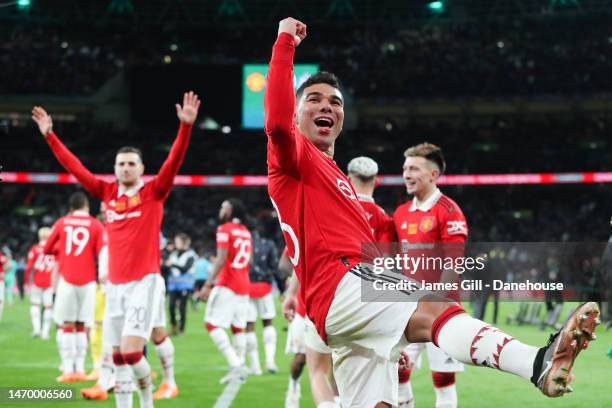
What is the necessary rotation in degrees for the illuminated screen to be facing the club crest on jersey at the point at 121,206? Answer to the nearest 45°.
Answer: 0° — it already faces it

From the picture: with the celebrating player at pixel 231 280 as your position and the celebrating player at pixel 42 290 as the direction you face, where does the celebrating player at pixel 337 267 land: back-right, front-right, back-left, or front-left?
back-left

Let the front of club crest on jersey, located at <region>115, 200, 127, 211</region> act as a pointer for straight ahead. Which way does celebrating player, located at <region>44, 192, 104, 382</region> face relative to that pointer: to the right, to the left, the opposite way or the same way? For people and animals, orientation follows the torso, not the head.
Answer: the opposite way

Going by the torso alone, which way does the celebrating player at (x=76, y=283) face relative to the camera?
away from the camera

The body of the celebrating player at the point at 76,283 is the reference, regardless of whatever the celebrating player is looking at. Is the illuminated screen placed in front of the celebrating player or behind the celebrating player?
in front

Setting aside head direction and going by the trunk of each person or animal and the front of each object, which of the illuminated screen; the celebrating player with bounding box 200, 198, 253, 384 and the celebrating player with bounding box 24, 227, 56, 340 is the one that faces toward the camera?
the illuminated screen

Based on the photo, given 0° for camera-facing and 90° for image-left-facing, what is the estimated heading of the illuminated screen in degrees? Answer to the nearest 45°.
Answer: approximately 0°

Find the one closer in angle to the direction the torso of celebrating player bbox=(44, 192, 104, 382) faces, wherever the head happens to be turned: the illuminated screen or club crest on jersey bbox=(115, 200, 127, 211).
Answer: the illuminated screen

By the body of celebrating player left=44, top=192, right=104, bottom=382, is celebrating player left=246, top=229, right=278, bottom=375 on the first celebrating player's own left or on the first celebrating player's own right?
on the first celebrating player's own right

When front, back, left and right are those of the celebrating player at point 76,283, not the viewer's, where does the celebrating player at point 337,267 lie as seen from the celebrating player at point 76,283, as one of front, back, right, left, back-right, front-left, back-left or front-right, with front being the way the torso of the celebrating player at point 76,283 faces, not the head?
back

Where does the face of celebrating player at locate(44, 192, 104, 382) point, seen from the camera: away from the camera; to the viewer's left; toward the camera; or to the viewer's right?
away from the camera

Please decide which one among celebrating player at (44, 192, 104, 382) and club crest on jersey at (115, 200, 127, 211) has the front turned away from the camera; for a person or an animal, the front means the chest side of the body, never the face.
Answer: the celebrating player

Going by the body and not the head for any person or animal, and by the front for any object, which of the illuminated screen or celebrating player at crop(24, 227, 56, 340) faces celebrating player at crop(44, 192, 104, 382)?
the illuminated screen
